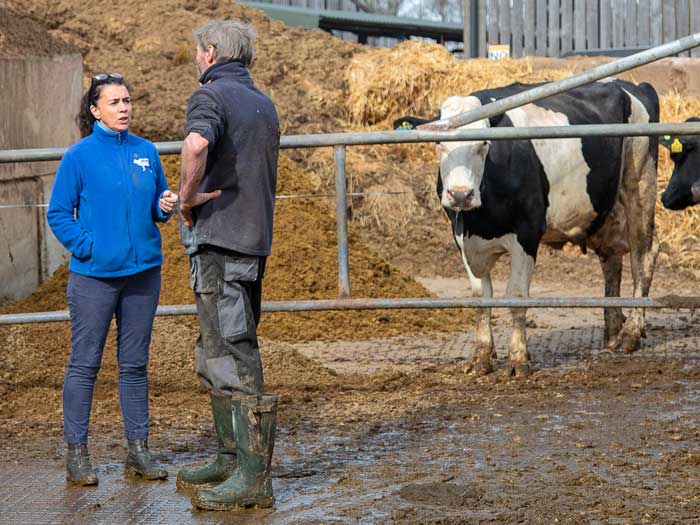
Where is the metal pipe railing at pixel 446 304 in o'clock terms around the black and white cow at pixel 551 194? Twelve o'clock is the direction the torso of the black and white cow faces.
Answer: The metal pipe railing is roughly at 11 o'clock from the black and white cow.

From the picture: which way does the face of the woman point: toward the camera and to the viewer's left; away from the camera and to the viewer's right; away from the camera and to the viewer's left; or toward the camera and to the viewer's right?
toward the camera and to the viewer's right

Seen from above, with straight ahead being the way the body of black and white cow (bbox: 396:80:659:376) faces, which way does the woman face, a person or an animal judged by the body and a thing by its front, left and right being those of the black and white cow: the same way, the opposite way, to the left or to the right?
to the left

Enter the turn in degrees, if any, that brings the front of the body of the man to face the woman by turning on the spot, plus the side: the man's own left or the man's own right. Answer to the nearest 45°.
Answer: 0° — they already face them

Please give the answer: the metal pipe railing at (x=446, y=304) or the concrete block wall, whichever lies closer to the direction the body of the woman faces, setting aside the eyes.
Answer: the metal pipe railing

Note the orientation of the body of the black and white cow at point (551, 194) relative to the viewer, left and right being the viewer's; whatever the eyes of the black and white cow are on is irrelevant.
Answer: facing the viewer and to the left of the viewer

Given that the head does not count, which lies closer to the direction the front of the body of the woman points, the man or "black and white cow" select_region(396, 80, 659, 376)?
the man

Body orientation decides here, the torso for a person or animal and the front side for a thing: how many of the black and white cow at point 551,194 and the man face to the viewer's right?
0

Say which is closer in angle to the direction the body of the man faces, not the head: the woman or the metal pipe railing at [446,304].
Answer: the woman

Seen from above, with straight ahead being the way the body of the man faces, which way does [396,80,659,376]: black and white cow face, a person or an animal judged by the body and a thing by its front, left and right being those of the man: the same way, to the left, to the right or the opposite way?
to the left

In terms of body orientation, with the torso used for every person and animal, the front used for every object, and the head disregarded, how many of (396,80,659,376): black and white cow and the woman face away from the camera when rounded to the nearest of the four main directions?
0

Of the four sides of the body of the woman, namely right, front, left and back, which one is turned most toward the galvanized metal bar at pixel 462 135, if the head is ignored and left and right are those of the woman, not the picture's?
left

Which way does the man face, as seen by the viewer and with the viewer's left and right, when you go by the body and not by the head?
facing away from the viewer and to the left of the viewer

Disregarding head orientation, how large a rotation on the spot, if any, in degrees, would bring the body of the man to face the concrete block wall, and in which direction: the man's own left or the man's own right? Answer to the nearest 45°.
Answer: approximately 45° to the man's own right

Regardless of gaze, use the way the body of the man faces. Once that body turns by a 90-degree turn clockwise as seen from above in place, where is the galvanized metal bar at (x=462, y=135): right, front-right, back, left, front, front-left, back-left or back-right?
front

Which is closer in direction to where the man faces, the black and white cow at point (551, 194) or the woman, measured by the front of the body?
the woman

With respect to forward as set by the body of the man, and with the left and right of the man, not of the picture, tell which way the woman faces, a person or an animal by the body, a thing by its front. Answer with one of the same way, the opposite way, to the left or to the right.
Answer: the opposite way
